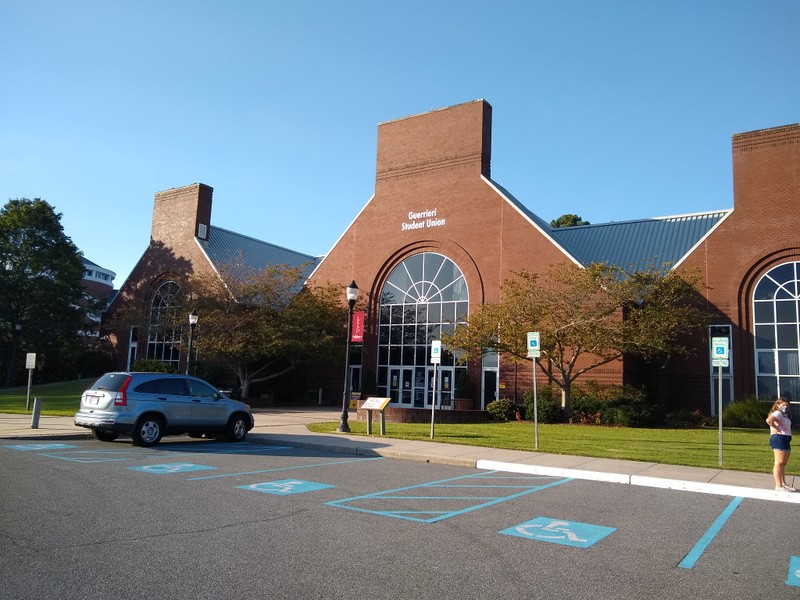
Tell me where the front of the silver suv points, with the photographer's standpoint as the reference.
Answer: facing away from the viewer and to the right of the viewer

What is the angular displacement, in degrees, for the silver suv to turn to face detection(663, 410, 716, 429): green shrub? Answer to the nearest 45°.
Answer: approximately 45° to its right

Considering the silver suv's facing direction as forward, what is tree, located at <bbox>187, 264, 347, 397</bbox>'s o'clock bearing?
The tree is roughly at 11 o'clock from the silver suv.

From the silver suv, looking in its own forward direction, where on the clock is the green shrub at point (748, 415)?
The green shrub is roughly at 1 o'clock from the silver suv.

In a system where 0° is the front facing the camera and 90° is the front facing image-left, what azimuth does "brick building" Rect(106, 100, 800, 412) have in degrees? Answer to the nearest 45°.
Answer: approximately 45°

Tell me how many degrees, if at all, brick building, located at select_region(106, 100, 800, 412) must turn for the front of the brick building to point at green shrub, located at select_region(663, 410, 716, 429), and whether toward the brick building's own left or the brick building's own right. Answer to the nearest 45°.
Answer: approximately 90° to the brick building's own left

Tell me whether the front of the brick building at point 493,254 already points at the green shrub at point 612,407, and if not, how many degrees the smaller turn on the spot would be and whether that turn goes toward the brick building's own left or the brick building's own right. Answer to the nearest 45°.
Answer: approximately 90° to the brick building's own left

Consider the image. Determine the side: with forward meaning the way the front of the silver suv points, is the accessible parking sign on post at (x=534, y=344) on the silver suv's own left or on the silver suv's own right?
on the silver suv's own right

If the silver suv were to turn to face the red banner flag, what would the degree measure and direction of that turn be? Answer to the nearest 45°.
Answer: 0° — it already faces it

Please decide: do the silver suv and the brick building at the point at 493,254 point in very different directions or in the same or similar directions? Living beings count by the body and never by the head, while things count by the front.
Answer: very different directions
